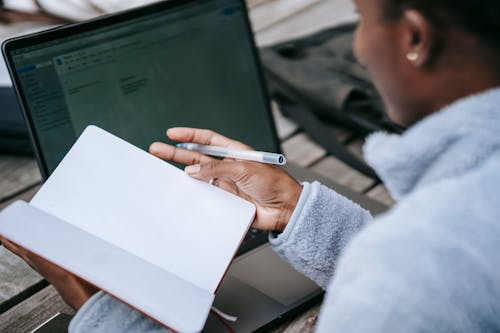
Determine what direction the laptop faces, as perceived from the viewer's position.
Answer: facing the viewer and to the right of the viewer
